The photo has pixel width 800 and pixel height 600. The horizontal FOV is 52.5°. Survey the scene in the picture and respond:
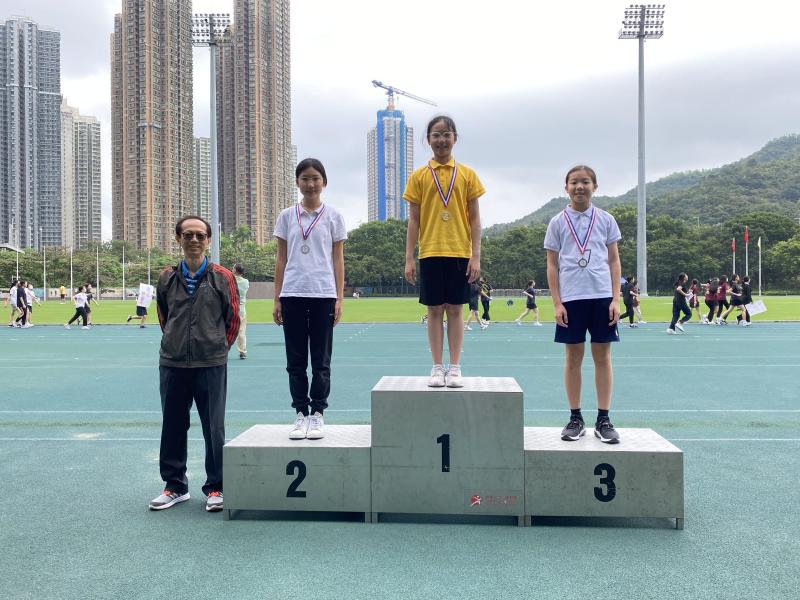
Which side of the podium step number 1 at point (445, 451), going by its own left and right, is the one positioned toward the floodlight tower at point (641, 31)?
back

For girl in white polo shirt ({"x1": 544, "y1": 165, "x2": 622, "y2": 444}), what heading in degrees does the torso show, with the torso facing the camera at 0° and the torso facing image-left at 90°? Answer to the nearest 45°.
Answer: approximately 0°

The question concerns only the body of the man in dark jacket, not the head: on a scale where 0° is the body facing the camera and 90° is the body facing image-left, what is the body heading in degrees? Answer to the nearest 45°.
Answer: approximately 0°

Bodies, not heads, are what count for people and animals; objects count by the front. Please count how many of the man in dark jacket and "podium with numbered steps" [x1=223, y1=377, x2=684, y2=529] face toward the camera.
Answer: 2

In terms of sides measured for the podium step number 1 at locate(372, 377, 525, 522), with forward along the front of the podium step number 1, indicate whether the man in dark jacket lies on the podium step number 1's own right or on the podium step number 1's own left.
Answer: on the podium step number 1's own right

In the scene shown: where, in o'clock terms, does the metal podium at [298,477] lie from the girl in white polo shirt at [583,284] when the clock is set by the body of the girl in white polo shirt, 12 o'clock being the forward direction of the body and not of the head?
The metal podium is roughly at 2 o'clock from the girl in white polo shirt.

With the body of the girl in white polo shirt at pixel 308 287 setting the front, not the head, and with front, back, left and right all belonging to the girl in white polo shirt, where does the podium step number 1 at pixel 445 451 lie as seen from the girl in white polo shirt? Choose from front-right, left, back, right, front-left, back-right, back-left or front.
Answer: front-left
